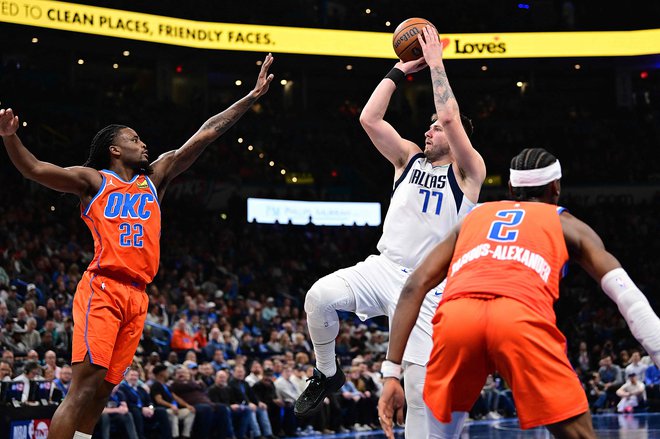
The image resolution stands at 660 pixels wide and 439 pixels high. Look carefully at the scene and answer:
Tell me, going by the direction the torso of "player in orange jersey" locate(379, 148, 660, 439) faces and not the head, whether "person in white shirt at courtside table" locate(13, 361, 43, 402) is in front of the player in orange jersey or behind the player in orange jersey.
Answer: in front

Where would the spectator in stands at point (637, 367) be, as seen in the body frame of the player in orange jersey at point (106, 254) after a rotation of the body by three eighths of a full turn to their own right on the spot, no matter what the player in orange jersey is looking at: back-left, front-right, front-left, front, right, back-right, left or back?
back-right

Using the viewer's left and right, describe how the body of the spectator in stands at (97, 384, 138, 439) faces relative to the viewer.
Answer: facing the viewer

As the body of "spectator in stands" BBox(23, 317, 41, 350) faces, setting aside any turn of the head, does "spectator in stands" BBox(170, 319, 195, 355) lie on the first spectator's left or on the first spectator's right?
on the first spectator's left

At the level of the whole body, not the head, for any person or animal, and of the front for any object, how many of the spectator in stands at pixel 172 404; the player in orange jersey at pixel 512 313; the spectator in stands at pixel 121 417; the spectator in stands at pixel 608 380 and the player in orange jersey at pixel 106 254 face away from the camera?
1

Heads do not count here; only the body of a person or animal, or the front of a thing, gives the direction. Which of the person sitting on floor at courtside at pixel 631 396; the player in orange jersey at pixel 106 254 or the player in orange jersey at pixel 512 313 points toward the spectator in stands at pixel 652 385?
the player in orange jersey at pixel 512 313

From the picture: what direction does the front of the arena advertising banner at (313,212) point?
toward the camera

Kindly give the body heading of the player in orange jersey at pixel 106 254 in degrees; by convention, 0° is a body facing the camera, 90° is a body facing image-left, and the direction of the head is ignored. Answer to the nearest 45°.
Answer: approximately 315°

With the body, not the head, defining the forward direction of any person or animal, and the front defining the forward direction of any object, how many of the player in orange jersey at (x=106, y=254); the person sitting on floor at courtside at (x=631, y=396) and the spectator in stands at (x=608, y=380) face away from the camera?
0

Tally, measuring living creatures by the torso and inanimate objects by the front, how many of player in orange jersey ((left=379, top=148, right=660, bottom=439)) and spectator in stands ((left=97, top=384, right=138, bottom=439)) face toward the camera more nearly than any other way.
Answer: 1

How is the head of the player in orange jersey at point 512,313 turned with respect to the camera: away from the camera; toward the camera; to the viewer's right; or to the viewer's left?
away from the camera

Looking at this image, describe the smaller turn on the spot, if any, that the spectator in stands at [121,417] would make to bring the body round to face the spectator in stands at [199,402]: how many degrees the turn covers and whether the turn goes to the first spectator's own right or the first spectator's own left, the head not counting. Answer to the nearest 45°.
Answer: approximately 135° to the first spectator's own left

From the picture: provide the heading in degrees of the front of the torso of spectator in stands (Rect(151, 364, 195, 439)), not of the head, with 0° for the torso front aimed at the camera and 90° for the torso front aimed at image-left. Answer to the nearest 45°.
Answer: approximately 315°

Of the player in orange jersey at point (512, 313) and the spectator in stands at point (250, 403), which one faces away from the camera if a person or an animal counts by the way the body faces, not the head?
the player in orange jersey

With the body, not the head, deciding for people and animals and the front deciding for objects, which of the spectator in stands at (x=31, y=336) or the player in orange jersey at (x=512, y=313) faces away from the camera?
the player in orange jersey

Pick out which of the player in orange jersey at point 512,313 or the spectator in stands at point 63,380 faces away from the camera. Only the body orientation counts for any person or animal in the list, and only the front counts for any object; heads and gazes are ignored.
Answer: the player in orange jersey

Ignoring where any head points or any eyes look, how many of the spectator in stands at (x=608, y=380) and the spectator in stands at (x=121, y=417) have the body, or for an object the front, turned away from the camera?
0

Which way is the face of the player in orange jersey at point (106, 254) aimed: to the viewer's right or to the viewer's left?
to the viewer's right
